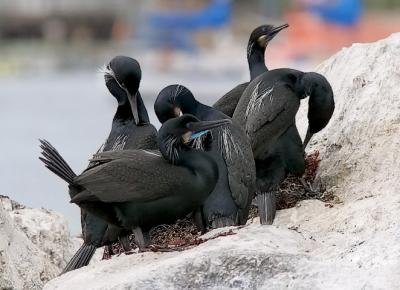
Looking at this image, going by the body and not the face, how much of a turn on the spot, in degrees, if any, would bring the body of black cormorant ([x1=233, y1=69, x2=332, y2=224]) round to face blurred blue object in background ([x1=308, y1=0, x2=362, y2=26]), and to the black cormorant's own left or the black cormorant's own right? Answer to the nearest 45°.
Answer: approximately 45° to the black cormorant's own left

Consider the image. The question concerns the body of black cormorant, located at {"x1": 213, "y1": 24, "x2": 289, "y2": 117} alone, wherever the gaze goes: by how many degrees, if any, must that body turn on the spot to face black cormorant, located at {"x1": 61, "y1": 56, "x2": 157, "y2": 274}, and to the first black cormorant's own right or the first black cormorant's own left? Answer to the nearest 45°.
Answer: approximately 135° to the first black cormorant's own right

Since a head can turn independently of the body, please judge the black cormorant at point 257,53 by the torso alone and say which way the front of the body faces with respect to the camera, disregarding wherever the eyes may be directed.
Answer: to the viewer's right

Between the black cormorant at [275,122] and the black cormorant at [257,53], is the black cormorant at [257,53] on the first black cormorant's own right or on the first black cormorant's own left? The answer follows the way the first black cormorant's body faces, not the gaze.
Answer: on the first black cormorant's own left

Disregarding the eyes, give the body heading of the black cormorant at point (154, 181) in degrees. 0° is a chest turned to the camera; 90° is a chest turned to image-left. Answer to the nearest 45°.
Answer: approximately 270°

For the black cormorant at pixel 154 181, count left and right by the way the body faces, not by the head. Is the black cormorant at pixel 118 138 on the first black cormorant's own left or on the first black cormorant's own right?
on the first black cormorant's own left

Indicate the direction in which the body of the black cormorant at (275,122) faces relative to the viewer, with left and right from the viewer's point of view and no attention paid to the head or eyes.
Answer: facing away from the viewer and to the right of the viewer

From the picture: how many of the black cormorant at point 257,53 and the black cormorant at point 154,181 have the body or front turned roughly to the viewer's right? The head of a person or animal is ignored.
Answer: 2

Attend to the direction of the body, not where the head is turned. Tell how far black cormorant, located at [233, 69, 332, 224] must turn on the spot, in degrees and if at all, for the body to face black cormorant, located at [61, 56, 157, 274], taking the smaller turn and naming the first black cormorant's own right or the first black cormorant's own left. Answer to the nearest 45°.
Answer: approximately 135° to the first black cormorant's own left
